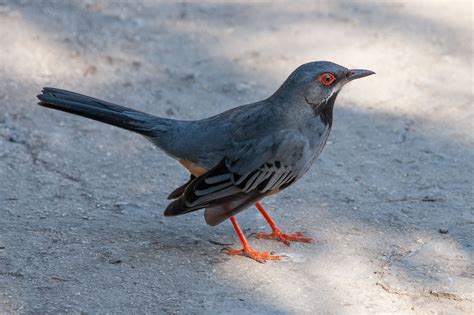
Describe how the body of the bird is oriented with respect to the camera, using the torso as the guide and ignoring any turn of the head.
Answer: to the viewer's right
